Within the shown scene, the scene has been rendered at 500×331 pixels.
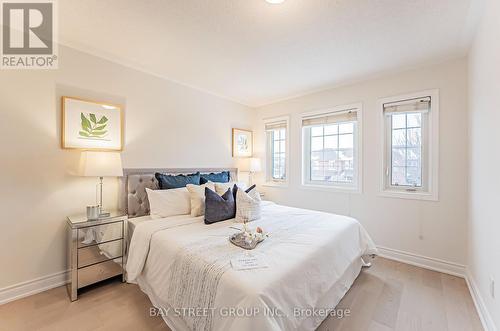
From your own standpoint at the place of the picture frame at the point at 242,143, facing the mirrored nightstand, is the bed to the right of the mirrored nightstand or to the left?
left

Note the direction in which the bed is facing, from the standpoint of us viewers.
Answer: facing the viewer and to the right of the viewer

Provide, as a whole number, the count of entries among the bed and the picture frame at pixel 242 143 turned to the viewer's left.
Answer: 0

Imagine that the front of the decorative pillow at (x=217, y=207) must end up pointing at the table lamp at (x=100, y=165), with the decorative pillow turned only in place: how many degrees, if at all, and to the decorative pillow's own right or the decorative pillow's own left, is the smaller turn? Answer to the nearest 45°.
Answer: approximately 135° to the decorative pillow's own right

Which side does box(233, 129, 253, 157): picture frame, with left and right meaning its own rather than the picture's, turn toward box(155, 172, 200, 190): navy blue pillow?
right

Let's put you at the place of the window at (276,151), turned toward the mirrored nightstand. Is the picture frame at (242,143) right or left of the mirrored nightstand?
right

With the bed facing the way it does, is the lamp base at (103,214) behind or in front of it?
behind

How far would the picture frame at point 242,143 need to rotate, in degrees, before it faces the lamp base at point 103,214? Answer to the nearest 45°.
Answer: approximately 90° to its right

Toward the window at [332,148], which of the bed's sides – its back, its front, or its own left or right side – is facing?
left

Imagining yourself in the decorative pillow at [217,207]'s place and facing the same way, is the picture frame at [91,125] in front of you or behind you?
behind
